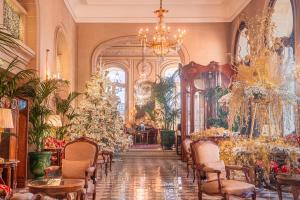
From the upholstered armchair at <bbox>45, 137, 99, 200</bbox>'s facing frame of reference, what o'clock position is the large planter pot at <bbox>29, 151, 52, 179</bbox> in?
The large planter pot is roughly at 4 o'clock from the upholstered armchair.

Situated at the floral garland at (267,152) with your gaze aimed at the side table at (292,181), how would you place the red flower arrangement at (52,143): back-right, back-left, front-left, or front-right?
back-right

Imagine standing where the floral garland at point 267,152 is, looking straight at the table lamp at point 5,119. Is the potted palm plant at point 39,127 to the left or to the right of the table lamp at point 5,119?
right
